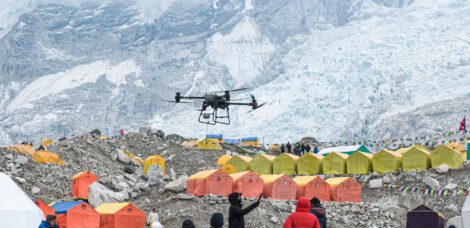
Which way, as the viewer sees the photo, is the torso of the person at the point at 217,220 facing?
away from the camera

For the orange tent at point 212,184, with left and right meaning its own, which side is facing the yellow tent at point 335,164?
left

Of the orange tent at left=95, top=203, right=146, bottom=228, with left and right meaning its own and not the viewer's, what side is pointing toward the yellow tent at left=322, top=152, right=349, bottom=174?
left

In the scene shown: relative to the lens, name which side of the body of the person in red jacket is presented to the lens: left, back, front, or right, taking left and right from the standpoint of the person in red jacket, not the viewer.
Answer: back

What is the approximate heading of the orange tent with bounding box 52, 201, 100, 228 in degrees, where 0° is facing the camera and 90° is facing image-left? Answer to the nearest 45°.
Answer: approximately 315°

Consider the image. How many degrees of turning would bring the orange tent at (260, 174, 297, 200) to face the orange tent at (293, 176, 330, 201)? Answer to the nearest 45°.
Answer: approximately 45° to its left

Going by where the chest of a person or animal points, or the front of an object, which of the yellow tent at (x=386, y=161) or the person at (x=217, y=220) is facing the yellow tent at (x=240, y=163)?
the person

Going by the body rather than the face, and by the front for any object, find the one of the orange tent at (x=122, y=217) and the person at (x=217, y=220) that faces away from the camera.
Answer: the person
